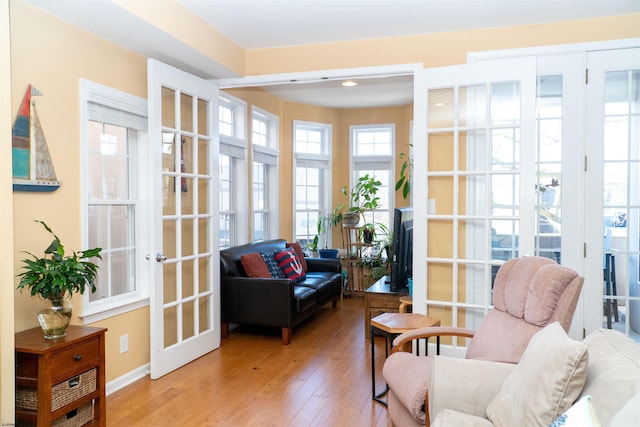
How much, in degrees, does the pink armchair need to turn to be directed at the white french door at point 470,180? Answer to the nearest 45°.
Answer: approximately 135° to its right

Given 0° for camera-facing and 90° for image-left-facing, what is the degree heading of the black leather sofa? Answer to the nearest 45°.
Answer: approximately 315°

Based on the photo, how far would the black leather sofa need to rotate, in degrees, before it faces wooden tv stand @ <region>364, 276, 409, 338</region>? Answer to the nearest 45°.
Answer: approximately 45° to its left

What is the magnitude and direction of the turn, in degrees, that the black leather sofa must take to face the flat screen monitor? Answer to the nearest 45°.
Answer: approximately 45° to its left

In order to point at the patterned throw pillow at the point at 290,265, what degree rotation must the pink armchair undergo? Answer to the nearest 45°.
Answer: approximately 90° to its right

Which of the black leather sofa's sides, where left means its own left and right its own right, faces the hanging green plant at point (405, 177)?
left

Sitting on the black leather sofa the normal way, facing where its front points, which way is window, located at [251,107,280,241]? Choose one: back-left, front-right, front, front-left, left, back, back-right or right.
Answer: back-left

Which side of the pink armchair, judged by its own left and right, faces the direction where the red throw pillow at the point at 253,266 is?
right

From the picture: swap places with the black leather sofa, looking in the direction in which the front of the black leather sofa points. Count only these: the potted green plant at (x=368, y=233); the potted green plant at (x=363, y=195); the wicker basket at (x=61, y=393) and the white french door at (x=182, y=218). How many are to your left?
2

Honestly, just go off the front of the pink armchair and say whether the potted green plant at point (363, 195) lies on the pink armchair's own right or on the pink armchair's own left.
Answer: on the pink armchair's own right

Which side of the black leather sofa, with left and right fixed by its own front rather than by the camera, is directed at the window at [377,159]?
left
